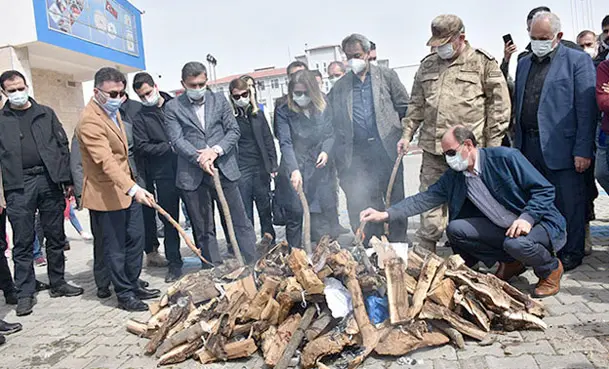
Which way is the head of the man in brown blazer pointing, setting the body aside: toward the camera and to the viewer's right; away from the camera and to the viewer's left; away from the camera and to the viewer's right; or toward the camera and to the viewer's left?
toward the camera and to the viewer's right

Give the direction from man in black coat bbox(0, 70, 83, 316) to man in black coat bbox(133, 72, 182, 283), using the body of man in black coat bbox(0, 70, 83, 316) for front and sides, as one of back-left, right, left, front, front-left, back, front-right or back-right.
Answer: left

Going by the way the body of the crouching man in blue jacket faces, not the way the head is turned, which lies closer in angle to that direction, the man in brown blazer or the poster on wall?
the man in brown blazer

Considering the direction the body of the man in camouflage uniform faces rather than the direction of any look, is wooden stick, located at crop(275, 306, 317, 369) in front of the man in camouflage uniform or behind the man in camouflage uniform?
in front

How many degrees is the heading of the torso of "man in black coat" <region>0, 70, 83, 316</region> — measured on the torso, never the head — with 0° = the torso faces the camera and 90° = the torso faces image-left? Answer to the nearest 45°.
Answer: approximately 0°

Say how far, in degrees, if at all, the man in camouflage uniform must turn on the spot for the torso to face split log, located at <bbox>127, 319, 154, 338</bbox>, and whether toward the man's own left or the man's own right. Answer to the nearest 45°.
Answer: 0° — they already face it

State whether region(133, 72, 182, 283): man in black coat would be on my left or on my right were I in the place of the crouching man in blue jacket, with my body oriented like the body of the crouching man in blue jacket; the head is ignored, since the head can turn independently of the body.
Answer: on my right

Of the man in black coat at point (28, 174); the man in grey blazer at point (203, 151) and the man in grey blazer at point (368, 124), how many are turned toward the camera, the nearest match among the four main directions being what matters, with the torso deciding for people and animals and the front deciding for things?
3
